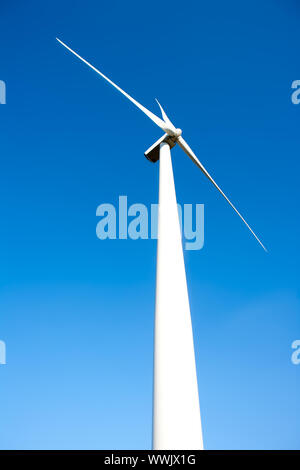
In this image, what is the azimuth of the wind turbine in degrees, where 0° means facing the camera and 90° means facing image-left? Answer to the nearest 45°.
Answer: approximately 315°
